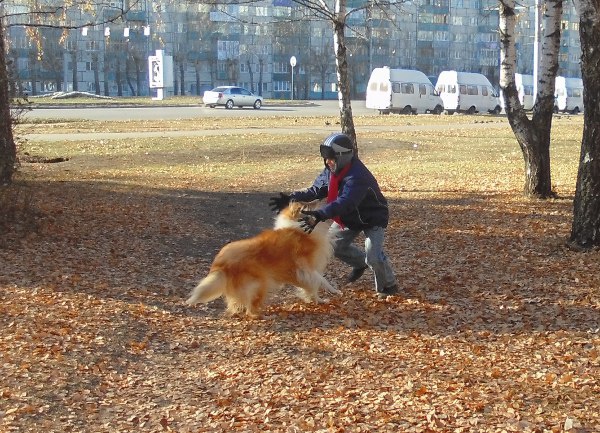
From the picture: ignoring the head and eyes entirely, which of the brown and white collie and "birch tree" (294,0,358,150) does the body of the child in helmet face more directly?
the brown and white collie

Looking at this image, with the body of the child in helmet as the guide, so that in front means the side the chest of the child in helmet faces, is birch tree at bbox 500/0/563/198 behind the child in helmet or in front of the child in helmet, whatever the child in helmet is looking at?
behind

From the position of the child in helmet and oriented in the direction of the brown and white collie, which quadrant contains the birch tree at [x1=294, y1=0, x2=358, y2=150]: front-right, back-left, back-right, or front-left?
back-right

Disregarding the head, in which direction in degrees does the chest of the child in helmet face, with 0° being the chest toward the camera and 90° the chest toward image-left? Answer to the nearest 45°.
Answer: approximately 45°

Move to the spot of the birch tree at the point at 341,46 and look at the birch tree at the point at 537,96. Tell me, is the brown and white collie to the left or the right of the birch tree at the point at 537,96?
right

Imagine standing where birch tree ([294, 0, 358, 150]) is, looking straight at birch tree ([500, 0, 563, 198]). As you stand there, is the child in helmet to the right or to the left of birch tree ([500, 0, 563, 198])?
right

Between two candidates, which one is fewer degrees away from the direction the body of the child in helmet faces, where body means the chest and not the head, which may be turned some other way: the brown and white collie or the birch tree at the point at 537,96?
the brown and white collie

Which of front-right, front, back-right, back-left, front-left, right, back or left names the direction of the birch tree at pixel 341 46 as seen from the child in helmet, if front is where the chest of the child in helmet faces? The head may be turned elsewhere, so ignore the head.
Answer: back-right
